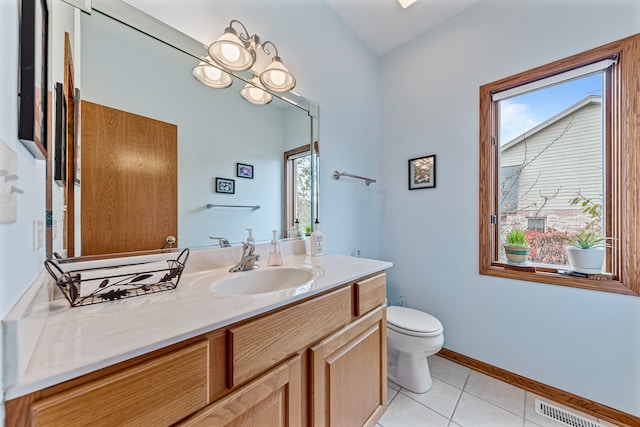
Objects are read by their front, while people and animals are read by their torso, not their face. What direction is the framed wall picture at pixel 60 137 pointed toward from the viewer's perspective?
to the viewer's right

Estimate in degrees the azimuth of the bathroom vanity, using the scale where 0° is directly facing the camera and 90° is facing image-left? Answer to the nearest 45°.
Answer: approximately 315°

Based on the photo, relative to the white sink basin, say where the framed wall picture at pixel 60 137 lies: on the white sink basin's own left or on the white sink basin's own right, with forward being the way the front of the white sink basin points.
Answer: on the white sink basin's own right

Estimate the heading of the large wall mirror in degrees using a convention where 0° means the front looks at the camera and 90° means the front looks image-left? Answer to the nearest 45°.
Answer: approximately 315°
